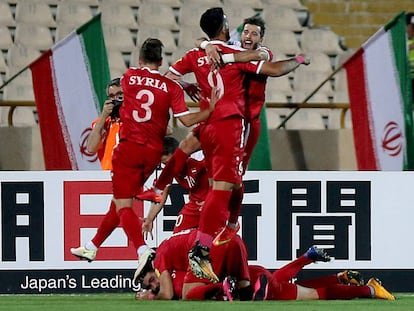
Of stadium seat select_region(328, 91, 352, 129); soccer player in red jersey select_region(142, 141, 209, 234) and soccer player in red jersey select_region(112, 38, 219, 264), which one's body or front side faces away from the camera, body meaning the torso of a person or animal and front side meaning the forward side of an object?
soccer player in red jersey select_region(112, 38, 219, 264)

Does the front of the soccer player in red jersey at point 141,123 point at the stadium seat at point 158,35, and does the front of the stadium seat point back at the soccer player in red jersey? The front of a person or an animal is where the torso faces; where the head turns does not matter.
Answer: yes

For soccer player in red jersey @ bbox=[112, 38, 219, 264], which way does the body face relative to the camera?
away from the camera

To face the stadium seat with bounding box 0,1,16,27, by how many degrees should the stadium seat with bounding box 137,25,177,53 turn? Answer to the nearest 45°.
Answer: approximately 90° to its right

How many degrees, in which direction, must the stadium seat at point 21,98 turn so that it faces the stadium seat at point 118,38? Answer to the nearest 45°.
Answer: approximately 90° to its left

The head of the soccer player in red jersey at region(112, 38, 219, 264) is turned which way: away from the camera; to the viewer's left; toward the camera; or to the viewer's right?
away from the camera

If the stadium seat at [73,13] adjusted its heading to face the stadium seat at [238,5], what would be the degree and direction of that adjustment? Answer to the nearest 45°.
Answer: approximately 90° to its left

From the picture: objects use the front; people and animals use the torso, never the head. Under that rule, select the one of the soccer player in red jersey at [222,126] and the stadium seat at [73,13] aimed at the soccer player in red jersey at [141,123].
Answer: the stadium seat

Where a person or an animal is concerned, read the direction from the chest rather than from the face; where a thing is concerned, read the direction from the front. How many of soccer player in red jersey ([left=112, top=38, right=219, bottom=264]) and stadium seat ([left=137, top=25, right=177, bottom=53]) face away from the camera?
1

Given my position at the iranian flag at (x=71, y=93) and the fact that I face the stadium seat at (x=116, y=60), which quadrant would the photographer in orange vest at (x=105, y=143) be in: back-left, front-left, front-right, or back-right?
back-right

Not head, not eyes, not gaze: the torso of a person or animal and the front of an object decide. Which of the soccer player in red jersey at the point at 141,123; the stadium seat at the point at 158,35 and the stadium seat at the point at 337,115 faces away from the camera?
the soccer player in red jersey
